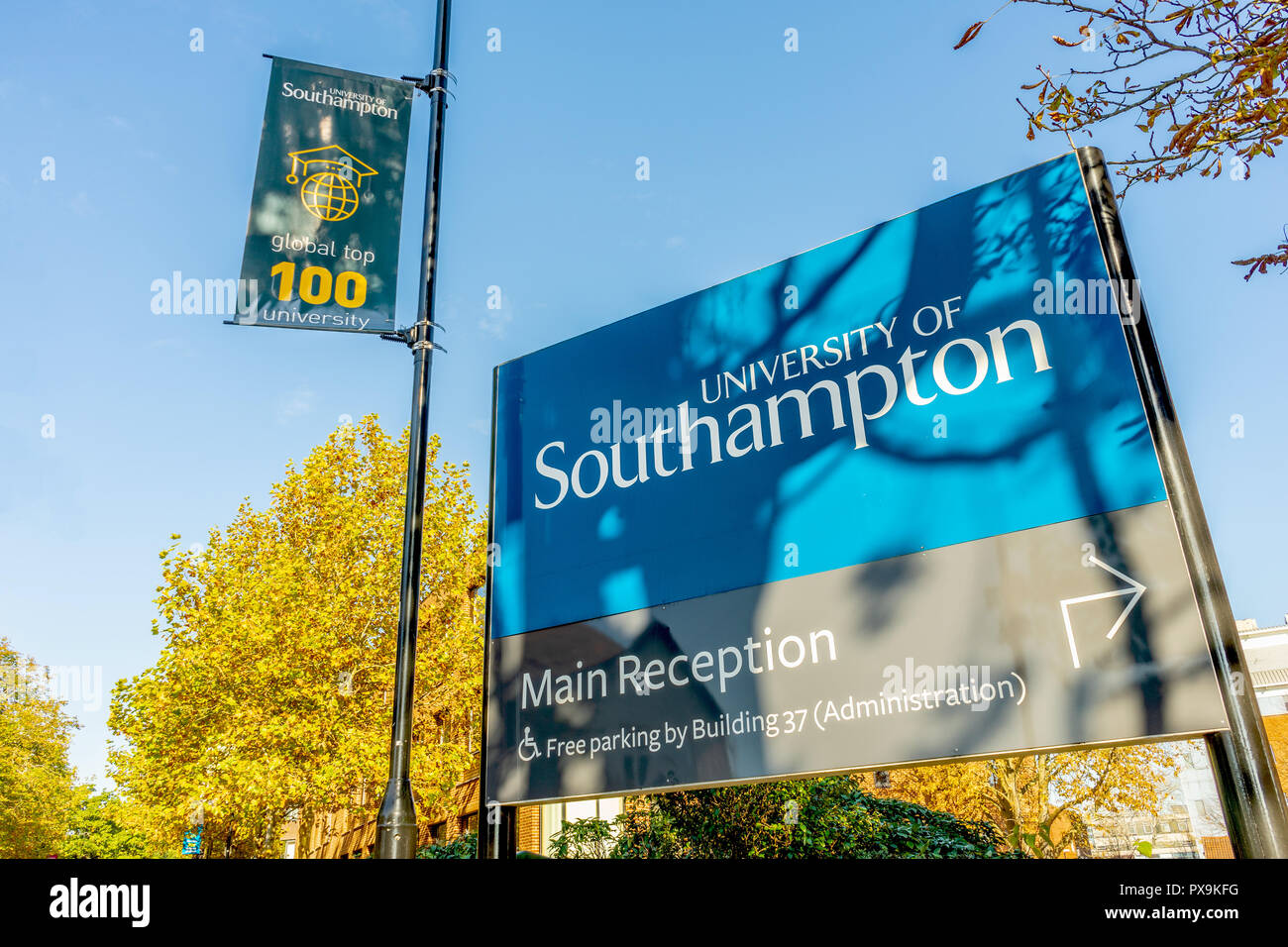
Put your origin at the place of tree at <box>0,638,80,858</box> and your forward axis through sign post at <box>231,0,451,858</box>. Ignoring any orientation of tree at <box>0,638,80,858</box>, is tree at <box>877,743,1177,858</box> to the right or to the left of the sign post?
left

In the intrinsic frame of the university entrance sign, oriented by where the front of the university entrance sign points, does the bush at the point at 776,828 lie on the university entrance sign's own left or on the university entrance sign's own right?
on the university entrance sign's own right

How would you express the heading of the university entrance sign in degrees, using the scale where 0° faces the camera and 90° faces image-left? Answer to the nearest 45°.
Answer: approximately 45°

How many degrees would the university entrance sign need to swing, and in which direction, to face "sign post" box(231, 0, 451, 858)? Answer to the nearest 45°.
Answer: approximately 45° to its right

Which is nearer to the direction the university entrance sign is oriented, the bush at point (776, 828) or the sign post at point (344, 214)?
the sign post

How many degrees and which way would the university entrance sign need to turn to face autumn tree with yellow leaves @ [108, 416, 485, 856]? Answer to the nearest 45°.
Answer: approximately 90° to its right

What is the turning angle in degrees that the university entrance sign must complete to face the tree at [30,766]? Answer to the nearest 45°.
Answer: approximately 90° to its right

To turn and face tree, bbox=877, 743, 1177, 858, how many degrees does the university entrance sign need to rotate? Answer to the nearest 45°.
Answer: approximately 135° to its right

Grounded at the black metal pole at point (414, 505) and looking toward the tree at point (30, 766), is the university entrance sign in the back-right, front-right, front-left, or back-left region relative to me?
back-right
